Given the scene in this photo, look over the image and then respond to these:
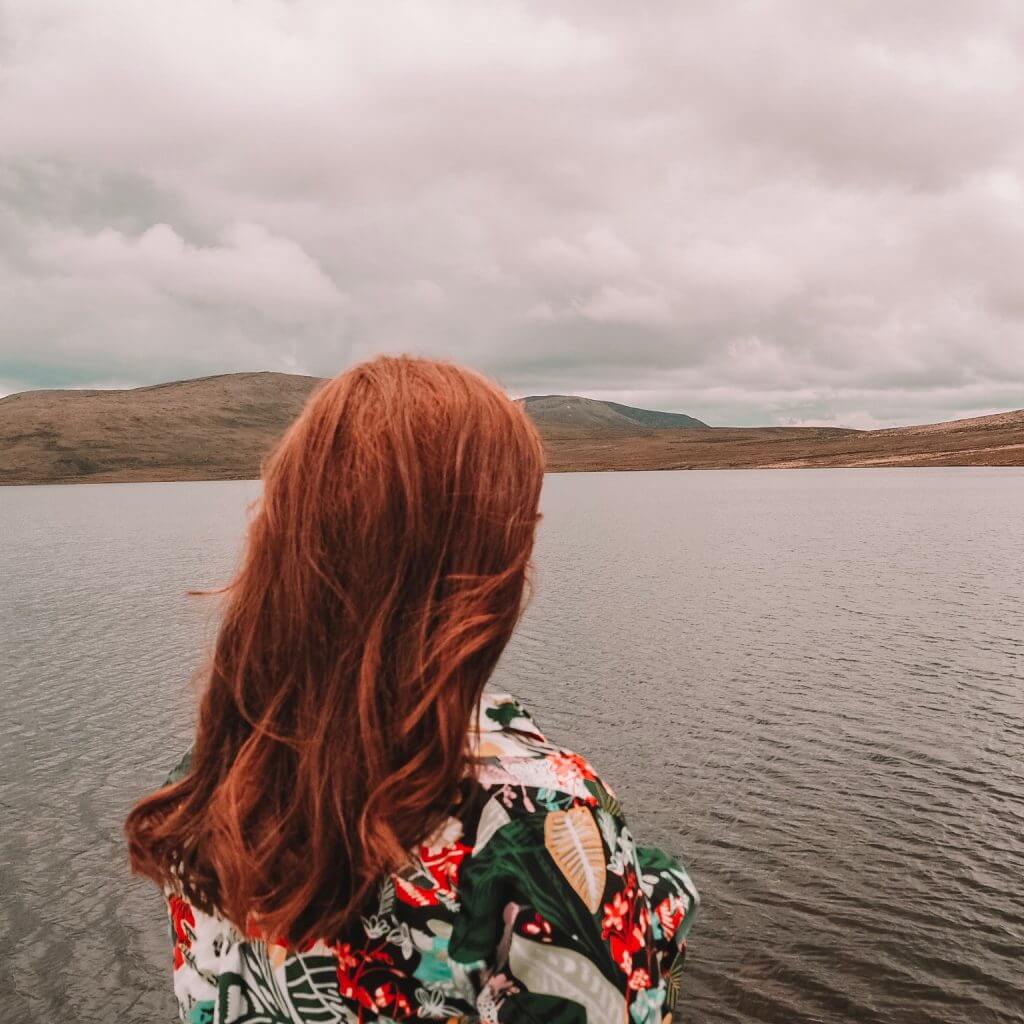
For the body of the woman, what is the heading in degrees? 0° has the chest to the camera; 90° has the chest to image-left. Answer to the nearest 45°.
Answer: approximately 180°

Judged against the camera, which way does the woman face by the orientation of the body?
away from the camera
